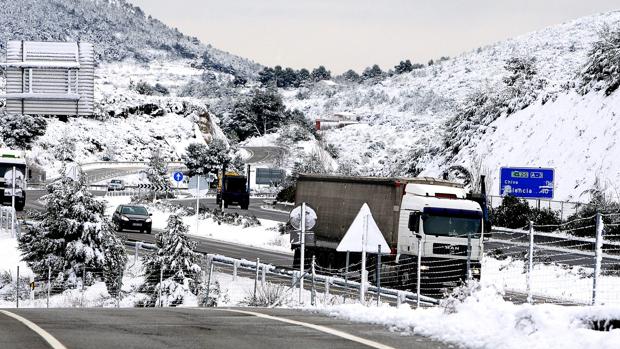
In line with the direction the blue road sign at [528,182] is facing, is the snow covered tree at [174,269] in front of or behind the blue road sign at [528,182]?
in front

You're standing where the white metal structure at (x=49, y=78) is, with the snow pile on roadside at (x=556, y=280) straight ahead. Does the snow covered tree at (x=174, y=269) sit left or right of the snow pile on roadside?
right

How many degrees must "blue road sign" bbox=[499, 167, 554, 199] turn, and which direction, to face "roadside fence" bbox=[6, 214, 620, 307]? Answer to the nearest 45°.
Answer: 0° — it already faces it

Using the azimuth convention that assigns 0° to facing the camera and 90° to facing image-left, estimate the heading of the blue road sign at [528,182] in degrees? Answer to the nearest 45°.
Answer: approximately 0°

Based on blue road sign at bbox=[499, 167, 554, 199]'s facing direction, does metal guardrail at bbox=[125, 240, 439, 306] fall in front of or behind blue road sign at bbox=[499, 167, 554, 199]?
in front

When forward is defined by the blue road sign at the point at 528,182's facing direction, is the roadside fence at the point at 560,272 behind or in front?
in front

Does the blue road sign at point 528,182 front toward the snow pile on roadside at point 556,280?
yes
